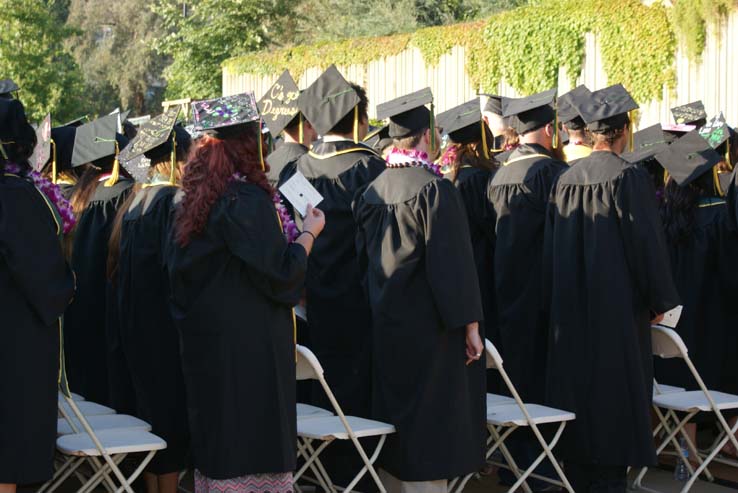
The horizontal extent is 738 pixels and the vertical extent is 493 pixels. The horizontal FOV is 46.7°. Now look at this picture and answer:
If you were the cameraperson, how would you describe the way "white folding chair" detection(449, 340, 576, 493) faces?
facing away from the viewer and to the right of the viewer

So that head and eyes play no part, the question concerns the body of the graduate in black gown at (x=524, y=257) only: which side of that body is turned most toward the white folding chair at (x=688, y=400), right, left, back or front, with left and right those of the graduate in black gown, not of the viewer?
right

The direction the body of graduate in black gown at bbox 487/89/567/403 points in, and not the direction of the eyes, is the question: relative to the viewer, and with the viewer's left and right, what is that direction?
facing away from the viewer and to the right of the viewer

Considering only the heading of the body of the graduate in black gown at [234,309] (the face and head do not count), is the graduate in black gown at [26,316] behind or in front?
behind

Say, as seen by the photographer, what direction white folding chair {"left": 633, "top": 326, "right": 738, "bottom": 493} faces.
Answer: facing away from the viewer and to the right of the viewer

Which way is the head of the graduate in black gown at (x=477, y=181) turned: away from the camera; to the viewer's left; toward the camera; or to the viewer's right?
away from the camera

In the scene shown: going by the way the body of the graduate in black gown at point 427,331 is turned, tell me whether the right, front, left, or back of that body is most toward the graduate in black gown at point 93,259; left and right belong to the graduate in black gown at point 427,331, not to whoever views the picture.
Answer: left

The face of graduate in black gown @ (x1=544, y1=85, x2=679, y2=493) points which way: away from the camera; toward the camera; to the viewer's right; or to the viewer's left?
away from the camera

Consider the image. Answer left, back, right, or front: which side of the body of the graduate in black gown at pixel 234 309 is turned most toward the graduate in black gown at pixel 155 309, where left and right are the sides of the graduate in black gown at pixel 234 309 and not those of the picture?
left

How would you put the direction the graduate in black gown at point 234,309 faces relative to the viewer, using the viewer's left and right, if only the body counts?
facing away from the viewer and to the right of the viewer

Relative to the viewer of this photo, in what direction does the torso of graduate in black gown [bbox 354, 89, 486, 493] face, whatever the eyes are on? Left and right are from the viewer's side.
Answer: facing away from the viewer and to the right of the viewer
